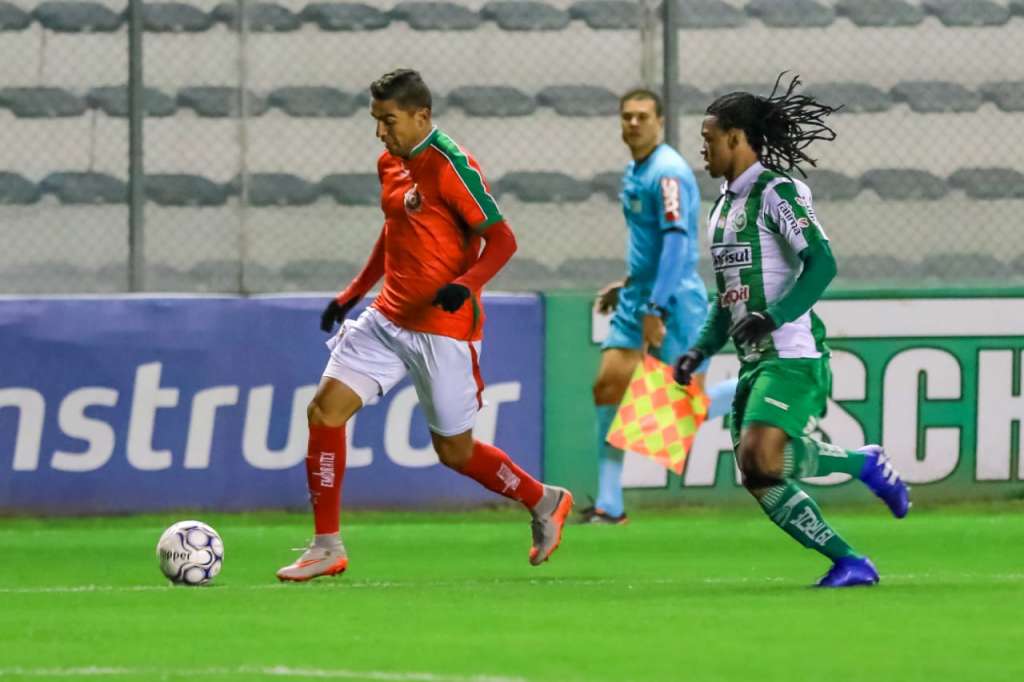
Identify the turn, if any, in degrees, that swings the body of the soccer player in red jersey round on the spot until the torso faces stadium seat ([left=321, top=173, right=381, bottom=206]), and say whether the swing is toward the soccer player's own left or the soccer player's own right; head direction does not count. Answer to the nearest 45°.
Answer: approximately 135° to the soccer player's own right

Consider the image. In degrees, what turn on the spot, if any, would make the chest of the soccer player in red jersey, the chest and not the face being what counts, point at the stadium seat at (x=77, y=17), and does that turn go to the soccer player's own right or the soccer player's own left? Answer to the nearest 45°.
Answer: approximately 90° to the soccer player's own right

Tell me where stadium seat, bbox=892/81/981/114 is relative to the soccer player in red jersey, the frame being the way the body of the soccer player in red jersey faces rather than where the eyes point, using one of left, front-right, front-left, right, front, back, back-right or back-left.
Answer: back

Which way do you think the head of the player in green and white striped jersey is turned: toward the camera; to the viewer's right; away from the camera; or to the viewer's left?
to the viewer's left

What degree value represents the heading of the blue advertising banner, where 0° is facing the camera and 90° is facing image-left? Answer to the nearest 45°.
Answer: approximately 0°

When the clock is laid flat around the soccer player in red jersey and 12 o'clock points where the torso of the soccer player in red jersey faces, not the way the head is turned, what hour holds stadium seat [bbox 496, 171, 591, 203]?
The stadium seat is roughly at 5 o'clock from the soccer player in red jersey.

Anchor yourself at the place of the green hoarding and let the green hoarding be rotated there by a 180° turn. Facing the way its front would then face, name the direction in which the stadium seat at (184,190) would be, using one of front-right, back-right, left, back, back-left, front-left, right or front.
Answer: left

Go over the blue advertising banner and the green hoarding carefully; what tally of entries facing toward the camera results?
2

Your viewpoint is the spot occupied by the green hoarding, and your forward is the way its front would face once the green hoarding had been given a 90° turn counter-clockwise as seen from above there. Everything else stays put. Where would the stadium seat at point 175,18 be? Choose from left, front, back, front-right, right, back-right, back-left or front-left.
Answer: back

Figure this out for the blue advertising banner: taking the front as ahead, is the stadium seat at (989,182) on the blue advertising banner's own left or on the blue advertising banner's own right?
on the blue advertising banner's own left
